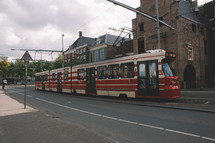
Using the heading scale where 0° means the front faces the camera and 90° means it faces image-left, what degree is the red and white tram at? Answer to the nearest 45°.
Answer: approximately 315°

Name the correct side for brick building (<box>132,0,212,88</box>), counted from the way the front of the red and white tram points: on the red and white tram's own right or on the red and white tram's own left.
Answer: on the red and white tram's own left
